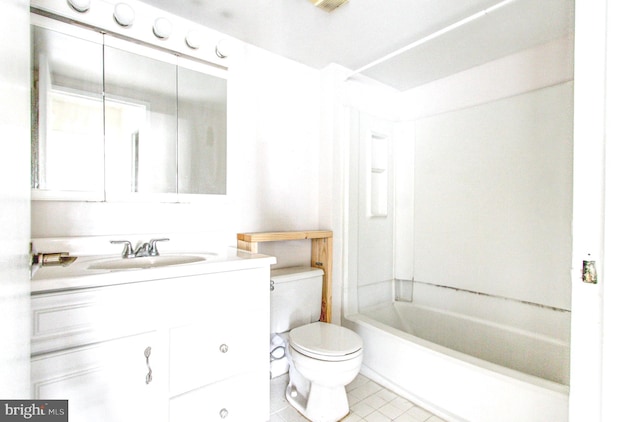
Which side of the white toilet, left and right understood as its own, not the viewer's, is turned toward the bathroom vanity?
right

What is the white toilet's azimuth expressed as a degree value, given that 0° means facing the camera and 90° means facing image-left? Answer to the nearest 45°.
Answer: approximately 315°

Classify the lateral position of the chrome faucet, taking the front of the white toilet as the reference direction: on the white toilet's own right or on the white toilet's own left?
on the white toilet's own right

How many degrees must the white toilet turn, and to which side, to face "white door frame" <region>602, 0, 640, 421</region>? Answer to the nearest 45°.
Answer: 0° — it already faces it
